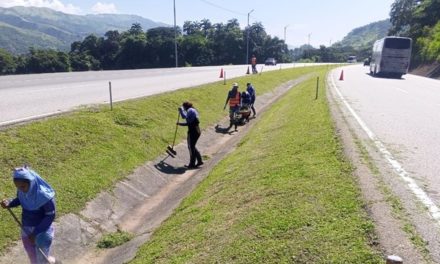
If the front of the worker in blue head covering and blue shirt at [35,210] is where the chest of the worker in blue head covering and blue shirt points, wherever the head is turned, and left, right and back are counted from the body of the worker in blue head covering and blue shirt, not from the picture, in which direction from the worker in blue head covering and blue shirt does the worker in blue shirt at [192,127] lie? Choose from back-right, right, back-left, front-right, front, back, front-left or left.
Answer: back

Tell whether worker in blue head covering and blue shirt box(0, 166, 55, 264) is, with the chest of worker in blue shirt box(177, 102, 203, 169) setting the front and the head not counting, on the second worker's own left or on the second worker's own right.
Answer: on the second worker's own left

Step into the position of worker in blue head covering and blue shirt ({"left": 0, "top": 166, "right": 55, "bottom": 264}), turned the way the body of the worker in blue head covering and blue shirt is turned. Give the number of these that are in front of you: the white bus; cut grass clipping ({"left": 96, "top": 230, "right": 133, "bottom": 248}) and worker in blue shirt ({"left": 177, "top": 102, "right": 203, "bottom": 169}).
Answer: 0

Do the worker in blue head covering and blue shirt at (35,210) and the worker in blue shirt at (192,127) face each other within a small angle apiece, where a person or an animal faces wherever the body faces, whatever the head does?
no

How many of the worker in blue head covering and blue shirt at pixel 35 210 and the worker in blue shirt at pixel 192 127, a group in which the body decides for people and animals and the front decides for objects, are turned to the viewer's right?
0

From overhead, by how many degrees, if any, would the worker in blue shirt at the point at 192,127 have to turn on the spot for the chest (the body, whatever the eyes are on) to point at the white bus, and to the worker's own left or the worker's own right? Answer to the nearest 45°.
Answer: approximately 135° to the worker's own right

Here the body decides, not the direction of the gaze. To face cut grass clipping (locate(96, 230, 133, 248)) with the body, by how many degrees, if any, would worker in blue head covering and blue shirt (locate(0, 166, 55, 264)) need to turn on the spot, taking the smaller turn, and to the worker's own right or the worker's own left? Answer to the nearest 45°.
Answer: approximately 180°

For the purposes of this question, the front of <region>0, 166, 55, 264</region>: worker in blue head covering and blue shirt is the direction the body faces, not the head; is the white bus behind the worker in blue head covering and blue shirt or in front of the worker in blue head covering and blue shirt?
behind

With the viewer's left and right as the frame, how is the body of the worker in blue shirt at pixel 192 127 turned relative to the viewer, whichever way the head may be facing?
facing to the left of the viewer
